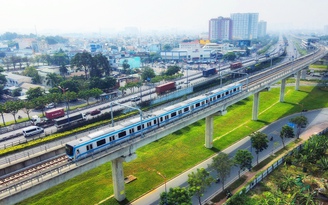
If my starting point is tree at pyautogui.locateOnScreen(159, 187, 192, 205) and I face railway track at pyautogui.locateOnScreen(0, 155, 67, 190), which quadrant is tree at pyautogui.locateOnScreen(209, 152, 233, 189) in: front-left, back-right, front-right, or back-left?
back-right

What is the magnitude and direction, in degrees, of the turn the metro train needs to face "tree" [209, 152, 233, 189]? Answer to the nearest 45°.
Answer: approximately 135° to its left

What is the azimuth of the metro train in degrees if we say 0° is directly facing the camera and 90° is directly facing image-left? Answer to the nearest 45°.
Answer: approximately 45°

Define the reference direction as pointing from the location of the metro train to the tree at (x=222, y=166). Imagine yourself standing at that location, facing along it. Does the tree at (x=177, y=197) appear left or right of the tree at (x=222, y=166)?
right

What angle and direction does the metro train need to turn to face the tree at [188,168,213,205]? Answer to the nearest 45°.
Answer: approximately 90° to its left

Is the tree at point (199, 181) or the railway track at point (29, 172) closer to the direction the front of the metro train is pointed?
the railway track
